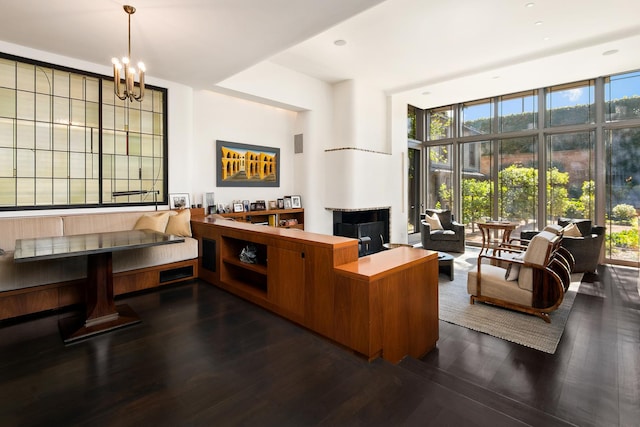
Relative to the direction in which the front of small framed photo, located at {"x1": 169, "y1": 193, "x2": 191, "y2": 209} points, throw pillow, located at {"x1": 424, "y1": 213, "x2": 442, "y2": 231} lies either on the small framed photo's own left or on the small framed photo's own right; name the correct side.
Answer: on the small framed photo's own left

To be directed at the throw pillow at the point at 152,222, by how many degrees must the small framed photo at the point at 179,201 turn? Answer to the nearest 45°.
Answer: approximately 45° to its right

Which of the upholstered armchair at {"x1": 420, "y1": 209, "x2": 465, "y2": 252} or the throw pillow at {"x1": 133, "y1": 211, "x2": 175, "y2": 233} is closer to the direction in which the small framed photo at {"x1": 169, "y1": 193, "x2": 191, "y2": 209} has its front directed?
the throw pillow

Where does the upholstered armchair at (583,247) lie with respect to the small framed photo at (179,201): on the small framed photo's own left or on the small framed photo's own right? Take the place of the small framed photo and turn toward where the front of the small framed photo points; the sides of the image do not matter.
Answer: on the small framed photo's own left

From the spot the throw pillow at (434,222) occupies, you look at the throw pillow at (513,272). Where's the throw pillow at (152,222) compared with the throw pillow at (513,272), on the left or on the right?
right

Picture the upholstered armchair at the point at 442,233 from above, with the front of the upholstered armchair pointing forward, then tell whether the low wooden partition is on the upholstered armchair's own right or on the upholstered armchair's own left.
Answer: on the upholstered armchair's own right

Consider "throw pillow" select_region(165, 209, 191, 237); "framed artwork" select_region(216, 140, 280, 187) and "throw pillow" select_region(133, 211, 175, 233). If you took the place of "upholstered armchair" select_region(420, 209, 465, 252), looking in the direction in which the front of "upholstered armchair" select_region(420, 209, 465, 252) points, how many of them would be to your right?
3

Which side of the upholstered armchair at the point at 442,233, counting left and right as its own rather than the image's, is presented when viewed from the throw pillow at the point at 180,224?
right

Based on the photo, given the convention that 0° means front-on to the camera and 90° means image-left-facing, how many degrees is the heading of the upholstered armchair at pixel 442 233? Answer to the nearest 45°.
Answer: approximately 315°

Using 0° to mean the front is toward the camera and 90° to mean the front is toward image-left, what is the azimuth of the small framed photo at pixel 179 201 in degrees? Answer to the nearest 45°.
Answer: approximately 0°

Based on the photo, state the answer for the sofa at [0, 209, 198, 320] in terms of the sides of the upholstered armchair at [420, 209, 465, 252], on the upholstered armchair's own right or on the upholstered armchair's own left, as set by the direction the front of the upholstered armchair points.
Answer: on the upholstered armchair's own right

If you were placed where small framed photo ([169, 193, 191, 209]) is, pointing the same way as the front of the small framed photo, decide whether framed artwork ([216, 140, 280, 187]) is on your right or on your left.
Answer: on your left
